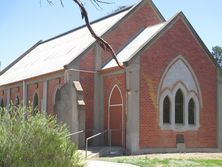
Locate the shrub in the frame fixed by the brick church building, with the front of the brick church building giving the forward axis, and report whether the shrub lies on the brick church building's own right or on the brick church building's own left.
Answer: on the brick church building's own right

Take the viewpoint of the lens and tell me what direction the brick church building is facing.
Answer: facing the viewer and to the right of the viewer
